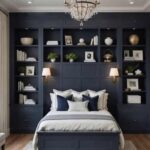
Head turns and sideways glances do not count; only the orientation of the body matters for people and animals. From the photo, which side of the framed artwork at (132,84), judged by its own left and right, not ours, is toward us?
front

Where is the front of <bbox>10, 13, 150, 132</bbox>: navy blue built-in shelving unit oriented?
toward the camera

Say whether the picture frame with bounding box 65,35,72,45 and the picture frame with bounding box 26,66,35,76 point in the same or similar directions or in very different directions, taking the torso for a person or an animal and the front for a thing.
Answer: same or similar directions

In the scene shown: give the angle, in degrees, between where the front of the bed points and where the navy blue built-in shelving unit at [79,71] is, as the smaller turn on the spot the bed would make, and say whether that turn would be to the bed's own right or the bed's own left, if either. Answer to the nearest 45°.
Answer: approximately 180°

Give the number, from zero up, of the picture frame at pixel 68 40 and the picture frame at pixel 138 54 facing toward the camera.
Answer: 2

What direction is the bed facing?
toward the camera

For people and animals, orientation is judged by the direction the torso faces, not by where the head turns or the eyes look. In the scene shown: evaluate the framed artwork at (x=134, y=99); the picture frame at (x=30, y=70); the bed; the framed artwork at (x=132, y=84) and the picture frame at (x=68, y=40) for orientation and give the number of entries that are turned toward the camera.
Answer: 5

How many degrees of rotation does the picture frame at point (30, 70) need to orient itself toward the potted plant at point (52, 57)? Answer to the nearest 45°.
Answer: approximately 45° to its left
